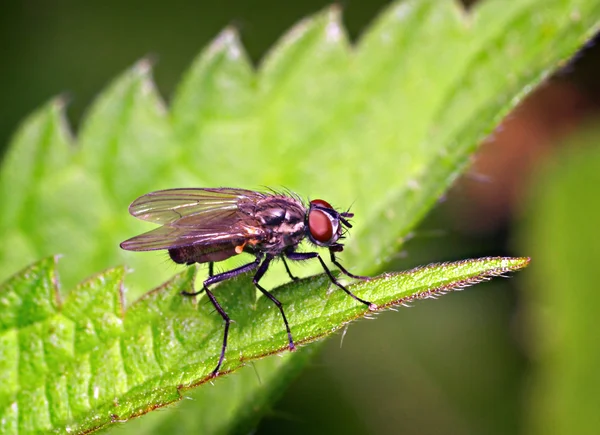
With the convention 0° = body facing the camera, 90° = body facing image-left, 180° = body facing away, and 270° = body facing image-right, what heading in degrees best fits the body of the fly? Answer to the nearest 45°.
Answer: approximately 270°

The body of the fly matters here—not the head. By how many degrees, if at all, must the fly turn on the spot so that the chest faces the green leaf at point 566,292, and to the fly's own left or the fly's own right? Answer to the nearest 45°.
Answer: approximately 45° to the fly's own left
